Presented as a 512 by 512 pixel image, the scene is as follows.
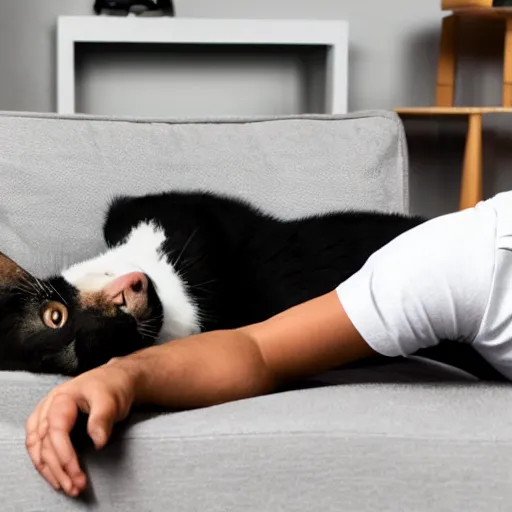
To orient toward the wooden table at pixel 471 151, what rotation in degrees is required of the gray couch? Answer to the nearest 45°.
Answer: approximately 180°

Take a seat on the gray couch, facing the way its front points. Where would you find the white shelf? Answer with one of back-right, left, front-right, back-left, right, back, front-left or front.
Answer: back

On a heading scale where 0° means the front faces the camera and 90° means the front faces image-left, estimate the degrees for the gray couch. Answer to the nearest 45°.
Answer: approximately 0°
